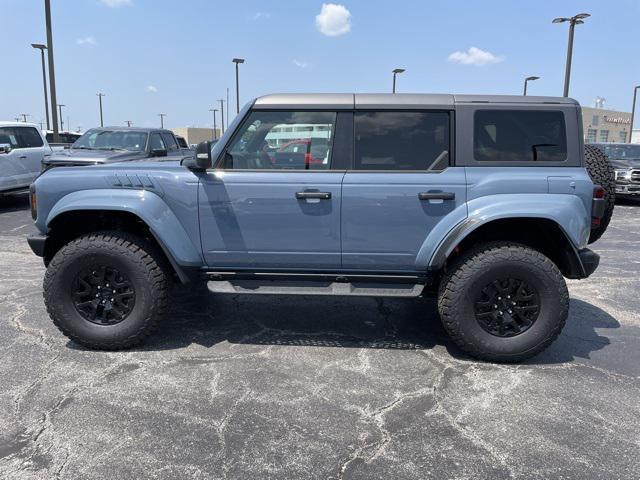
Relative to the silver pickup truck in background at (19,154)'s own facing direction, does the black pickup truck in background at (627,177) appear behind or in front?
behind

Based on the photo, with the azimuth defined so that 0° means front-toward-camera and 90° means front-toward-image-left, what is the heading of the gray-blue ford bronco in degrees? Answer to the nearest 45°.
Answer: approximately 90°

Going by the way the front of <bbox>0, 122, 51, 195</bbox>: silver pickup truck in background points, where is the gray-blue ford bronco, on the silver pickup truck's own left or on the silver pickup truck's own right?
on the silver pickup truck's own left

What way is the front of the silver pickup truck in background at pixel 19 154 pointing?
to the viewer's left

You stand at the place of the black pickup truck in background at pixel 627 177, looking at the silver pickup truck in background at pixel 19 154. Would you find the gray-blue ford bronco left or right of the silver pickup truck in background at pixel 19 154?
left

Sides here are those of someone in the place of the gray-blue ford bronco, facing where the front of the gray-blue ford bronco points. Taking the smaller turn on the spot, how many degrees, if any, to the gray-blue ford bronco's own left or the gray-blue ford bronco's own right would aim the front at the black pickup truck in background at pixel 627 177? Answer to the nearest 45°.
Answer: approximately 135° to the gray-blue ford bronco's own right

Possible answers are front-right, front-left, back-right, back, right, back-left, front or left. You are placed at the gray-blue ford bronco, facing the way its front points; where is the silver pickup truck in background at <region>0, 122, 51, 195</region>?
front-right
